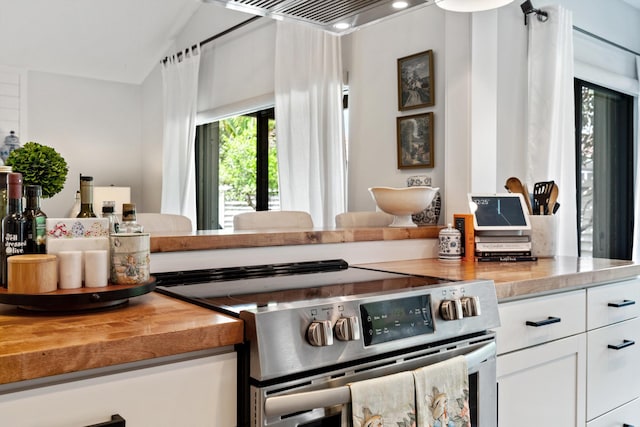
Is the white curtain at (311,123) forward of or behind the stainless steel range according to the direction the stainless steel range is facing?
behind

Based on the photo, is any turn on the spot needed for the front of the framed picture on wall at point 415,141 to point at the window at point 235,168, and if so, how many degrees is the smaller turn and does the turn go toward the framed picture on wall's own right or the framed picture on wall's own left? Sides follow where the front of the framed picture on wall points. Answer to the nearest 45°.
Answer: approximately 90° to the framed picture on wall's own right

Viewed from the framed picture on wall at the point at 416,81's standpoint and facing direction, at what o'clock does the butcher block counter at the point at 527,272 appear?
The butcher block counter is roughly at 10 o'clock from the framed picture on wall.

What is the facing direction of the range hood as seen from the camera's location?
facing the viewer and to the right of the viewer

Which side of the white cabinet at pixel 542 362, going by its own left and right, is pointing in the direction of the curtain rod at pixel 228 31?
back

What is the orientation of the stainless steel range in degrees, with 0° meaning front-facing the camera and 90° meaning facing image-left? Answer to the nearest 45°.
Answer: approximately 315°

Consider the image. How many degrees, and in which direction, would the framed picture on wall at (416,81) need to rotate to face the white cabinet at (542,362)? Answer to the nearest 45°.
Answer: approximately 45° to its left

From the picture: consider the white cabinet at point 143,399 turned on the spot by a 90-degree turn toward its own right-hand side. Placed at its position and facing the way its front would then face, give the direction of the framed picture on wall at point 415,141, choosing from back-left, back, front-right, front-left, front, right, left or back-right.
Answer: back

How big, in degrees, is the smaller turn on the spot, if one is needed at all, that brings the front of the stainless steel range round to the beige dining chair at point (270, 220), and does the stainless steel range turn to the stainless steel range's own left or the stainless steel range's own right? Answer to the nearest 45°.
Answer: approximately 135° to the stainless steel range's own left

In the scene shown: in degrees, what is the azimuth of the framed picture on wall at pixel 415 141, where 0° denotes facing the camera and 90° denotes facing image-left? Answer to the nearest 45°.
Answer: approximately 45°
